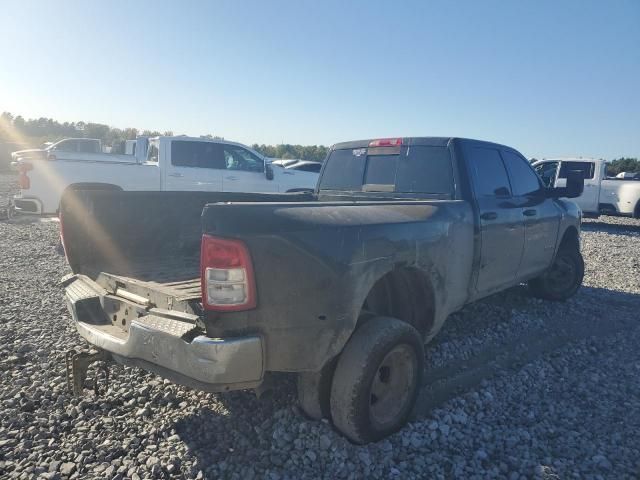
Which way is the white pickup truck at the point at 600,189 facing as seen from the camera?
to the viewer's left

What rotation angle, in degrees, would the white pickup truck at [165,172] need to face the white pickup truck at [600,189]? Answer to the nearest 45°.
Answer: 0° — it already faces it

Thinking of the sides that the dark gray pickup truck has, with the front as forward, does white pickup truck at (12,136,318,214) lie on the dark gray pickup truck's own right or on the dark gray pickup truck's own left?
on the dark gray pickup truck's own left

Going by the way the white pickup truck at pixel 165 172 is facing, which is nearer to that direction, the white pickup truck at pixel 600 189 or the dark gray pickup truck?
the white pickup truck

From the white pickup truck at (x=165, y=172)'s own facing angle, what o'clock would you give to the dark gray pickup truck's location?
The dark gray pickup truck is roughly at 3 o'clock from the white pickup truck.

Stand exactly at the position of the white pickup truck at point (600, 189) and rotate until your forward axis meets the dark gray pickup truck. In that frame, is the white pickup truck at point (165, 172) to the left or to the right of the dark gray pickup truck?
right

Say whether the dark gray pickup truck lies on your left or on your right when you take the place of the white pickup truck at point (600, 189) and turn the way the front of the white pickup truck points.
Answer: on your left

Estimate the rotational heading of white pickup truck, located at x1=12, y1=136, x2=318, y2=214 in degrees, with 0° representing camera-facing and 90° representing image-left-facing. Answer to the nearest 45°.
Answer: approximately 270°

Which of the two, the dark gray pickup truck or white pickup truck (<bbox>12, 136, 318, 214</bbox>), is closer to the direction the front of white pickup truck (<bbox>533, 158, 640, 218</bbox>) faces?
the white pickup truck

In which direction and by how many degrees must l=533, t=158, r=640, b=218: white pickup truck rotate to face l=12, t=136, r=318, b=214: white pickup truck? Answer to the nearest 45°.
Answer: approximately 45° to its left

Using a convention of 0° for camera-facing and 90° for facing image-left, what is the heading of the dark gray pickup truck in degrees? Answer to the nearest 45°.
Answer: approximately 225°

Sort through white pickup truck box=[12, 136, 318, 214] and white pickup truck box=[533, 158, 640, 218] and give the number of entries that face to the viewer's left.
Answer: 1
